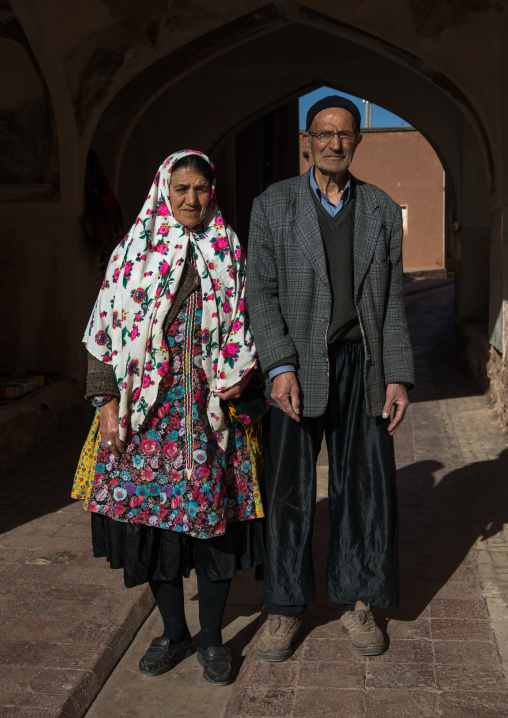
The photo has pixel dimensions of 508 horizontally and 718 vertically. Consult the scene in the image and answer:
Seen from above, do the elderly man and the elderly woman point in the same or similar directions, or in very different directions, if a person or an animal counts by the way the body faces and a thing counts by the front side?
same or similar directions

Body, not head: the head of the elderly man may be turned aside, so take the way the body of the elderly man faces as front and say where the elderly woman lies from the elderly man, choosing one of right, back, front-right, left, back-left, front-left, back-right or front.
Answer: right

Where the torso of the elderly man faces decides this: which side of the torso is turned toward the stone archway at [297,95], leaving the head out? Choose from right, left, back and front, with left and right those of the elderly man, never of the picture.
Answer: back

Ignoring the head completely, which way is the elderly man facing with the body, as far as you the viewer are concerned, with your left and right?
facing the viewer

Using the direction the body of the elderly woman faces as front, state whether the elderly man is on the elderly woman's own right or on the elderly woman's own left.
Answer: on the elderly woman's own left

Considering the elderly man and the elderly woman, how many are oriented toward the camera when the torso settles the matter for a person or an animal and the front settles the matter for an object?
2

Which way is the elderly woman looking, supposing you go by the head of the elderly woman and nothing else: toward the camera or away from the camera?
toward the camera

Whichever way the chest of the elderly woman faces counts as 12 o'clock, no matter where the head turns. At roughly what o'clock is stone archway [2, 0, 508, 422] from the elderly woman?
The stone archway is roughly at 6 o'clock from the elderly woman.

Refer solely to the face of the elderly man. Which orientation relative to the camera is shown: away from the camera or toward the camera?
toward the camera
